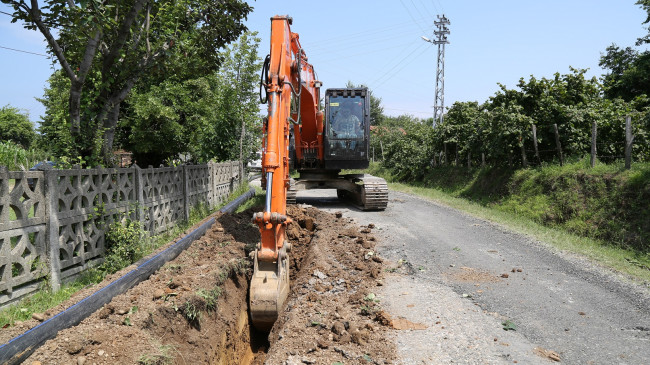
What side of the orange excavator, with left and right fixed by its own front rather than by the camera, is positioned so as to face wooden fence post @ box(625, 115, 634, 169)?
left

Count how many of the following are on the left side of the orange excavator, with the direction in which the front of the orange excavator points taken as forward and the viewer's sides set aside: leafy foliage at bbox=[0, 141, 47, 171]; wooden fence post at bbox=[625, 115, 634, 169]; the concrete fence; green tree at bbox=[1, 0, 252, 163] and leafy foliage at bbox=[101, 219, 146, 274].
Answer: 1

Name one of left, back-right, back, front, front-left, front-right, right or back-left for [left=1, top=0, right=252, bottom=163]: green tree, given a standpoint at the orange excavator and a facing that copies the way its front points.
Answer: right

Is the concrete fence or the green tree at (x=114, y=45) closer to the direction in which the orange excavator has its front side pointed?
the concrete fence

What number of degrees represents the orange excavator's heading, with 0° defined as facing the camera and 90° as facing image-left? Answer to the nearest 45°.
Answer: approximately 0°

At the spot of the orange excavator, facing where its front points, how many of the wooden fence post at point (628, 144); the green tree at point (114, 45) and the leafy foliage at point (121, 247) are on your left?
1

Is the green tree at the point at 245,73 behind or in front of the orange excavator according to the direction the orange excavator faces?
behind

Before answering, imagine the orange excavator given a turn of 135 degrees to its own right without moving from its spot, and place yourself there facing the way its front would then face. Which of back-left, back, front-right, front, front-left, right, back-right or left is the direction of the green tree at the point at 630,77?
right

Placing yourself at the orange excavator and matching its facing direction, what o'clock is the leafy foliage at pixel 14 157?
The leafy foliage is roughly at 4 o'clock from the orange excavator.

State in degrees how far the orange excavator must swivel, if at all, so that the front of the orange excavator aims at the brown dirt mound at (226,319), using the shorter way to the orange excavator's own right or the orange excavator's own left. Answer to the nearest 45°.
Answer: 0° — it already faces it

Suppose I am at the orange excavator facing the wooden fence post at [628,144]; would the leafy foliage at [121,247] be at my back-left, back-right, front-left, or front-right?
back-right
